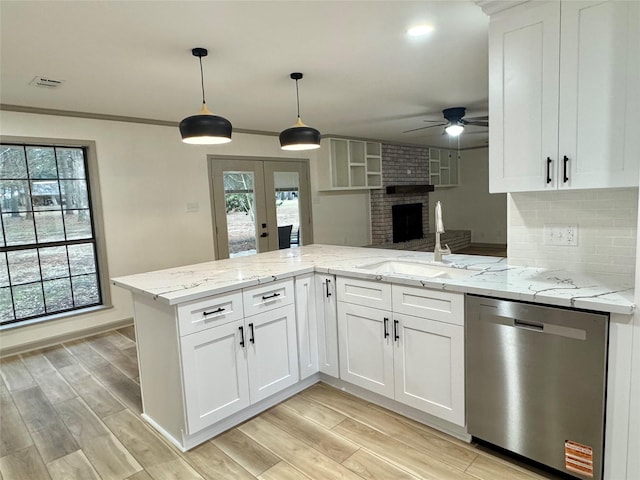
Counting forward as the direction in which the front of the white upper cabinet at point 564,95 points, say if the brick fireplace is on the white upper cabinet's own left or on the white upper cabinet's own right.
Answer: on the white upper cabinet's own right

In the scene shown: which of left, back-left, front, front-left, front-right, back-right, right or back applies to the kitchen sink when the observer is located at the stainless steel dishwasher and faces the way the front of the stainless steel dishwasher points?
right

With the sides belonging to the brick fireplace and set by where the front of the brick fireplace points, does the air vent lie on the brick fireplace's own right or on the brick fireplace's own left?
on the brick fireplace's own right

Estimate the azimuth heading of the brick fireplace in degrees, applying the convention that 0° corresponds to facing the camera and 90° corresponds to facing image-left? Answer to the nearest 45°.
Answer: approximately 315°

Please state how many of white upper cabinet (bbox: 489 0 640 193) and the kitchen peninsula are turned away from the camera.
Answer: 0

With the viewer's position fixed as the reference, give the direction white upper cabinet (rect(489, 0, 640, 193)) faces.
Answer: facing the viewer and to the left of the viewer

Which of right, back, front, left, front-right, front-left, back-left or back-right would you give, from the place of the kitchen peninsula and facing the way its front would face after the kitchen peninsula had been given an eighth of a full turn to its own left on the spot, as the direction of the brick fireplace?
back-left

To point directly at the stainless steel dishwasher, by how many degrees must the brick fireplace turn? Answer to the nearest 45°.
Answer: approximately 45° to its right

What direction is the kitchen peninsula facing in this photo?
toward the camera

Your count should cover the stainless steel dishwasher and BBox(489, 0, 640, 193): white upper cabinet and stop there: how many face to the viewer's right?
0

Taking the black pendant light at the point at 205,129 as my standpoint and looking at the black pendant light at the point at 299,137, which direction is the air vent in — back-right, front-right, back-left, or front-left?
back-left

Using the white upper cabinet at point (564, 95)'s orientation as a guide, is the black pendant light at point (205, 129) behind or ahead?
ahead

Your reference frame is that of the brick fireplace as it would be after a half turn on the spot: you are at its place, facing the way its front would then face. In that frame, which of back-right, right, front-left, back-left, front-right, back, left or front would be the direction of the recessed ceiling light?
back-left
